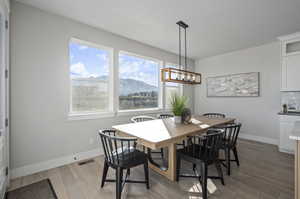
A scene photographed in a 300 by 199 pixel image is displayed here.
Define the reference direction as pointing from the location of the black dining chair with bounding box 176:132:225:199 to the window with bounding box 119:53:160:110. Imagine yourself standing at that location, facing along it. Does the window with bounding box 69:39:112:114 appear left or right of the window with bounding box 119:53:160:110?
left

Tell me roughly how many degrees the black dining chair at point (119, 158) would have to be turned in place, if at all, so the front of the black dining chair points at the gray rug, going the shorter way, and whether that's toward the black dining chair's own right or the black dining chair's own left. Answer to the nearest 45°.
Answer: approximately 135° to the black dining chair's own left

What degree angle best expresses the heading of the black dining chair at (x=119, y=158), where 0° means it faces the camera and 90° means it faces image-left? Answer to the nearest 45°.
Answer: approximately 225°

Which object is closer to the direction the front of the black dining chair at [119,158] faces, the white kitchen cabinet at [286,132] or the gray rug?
the white kitchen cabinet

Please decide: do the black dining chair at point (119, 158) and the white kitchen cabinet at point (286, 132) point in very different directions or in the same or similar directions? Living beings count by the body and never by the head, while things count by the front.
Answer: very different directions

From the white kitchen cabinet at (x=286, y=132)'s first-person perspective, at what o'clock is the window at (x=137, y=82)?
The window is roughly at 2 o'clock from the white kitchen cabinet.

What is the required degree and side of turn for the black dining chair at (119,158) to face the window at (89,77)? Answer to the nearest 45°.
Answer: approximately 90° to its left
